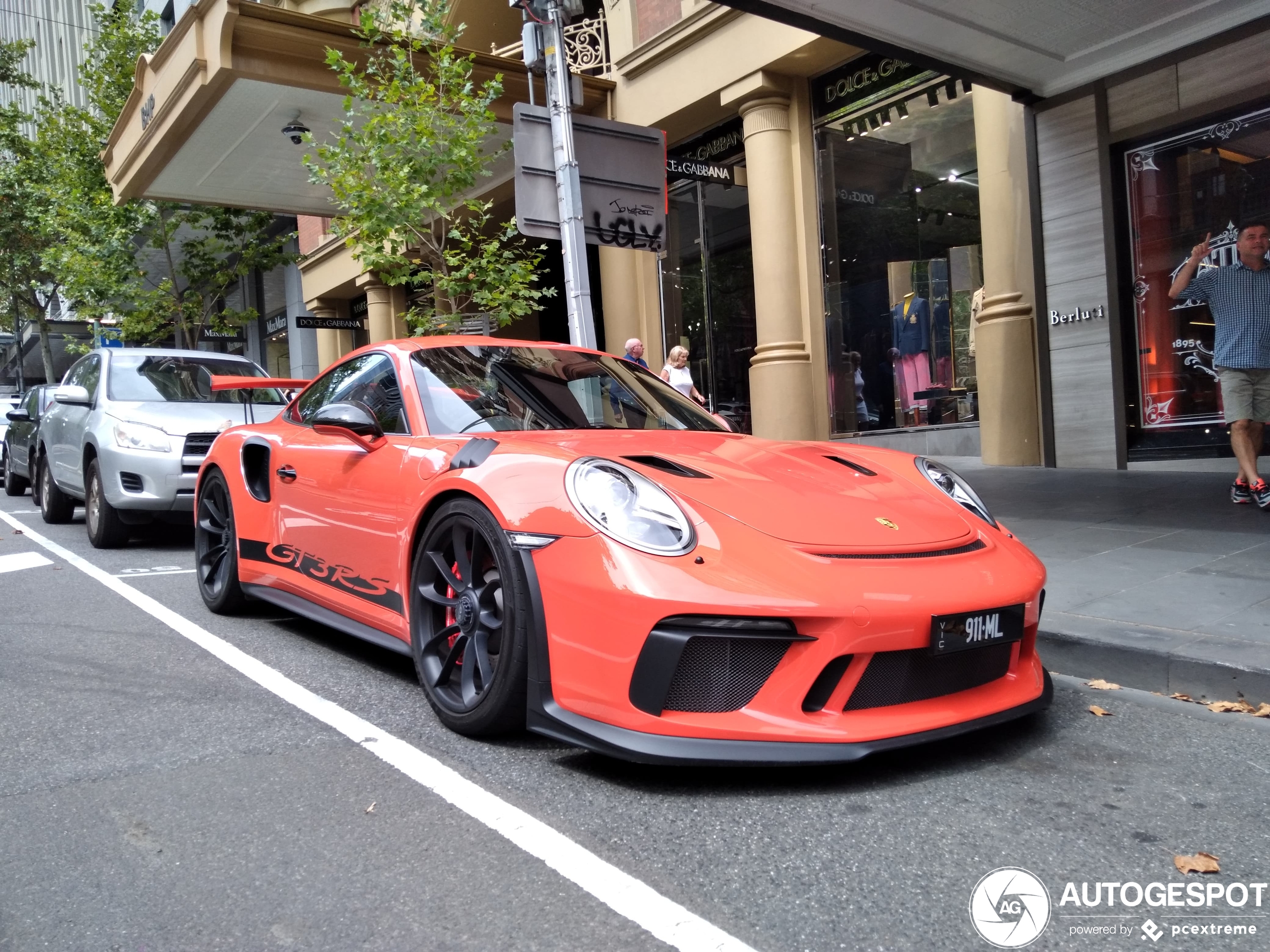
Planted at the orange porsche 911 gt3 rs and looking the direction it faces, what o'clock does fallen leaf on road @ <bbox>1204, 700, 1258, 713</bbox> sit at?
The fallen leaf on road is roughly at 10 o'clock from the orange porsche 911 gt3 rs.

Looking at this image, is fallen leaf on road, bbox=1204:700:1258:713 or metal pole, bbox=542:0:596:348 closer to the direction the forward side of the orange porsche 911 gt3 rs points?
the fallen leaf on road

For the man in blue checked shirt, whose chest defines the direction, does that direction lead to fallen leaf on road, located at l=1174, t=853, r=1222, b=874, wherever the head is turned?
yes

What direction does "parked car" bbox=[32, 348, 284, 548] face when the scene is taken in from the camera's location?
facing the viewer and to the right of the viewer

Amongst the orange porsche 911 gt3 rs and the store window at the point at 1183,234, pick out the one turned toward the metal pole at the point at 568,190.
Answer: the store window
